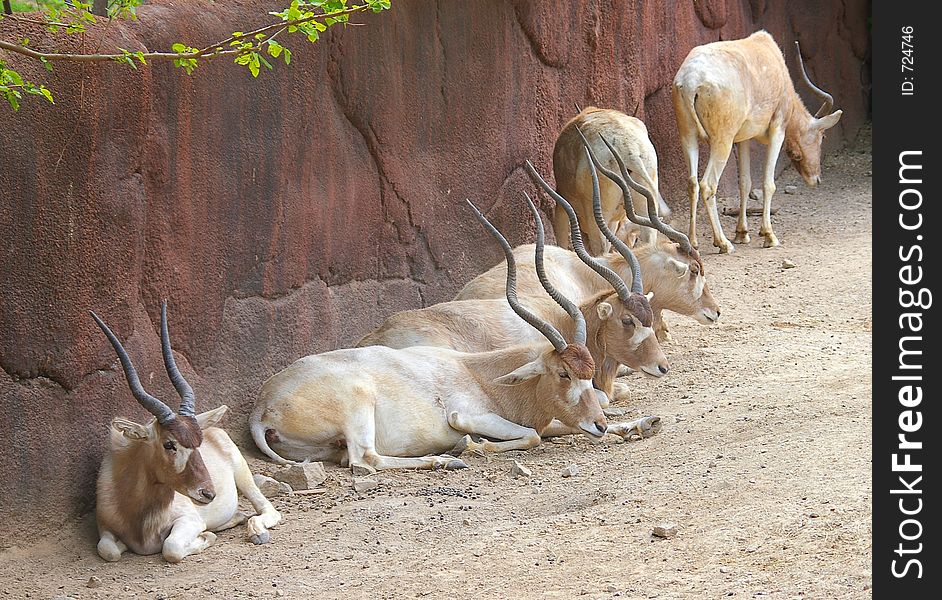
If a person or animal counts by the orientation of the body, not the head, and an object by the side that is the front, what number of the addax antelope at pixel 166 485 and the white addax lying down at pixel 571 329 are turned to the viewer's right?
1

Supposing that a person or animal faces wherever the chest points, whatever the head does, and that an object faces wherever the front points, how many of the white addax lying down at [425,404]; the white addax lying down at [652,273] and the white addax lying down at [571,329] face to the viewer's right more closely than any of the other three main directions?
3

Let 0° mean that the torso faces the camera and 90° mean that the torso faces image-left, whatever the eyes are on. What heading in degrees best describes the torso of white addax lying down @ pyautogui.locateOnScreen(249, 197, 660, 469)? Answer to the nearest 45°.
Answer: approximately 270°

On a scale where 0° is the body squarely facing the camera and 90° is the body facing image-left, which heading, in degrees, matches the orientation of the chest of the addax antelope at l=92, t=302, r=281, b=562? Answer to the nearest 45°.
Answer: approximately 45°

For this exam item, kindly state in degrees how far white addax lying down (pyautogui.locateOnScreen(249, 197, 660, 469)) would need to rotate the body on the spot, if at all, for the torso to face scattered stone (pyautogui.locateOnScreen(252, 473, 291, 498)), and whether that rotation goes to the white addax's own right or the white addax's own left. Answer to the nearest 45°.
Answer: approximately 135° to the white addax's own right

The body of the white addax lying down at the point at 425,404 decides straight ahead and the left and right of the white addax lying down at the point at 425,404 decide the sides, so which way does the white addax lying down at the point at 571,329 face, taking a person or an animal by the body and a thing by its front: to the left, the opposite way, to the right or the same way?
the same way

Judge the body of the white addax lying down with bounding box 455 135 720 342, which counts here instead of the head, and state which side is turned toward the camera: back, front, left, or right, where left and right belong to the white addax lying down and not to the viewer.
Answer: right

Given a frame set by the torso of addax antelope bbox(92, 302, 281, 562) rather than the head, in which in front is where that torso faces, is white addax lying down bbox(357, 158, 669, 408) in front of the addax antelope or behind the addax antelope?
behind

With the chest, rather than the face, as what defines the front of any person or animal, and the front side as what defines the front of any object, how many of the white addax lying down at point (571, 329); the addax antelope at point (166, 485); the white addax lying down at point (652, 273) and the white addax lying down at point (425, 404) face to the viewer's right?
3

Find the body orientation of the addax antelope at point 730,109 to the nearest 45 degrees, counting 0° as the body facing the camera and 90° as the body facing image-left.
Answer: approximately 225°

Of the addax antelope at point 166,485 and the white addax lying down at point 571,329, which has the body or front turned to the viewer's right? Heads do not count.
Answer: the white addax lying down

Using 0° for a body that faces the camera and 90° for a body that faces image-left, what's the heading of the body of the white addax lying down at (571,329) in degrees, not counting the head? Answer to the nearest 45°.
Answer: approximately 270°

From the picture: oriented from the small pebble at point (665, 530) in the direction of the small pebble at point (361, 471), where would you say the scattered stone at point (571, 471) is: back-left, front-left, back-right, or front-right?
front-right

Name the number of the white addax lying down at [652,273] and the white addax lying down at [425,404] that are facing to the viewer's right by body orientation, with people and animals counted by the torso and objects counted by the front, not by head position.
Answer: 2
